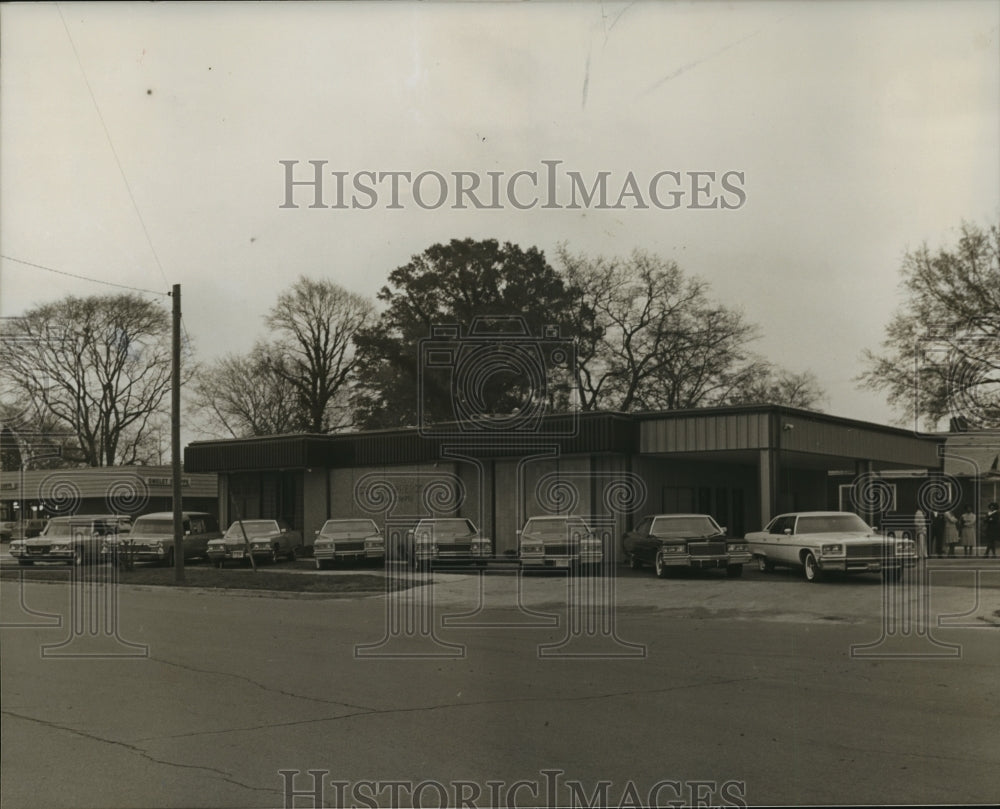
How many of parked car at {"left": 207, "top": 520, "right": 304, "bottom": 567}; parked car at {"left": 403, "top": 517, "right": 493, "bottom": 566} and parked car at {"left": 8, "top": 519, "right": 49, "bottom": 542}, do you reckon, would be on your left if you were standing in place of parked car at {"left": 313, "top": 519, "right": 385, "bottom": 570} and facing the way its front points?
1

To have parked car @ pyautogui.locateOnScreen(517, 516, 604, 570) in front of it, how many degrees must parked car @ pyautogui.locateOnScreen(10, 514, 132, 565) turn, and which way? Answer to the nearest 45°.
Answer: approximately 135° to its left

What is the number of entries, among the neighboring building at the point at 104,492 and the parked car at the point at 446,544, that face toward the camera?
2

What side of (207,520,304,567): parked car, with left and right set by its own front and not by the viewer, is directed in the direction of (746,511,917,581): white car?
left

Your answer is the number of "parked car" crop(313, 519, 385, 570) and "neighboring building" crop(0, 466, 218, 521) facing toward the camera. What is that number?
2
